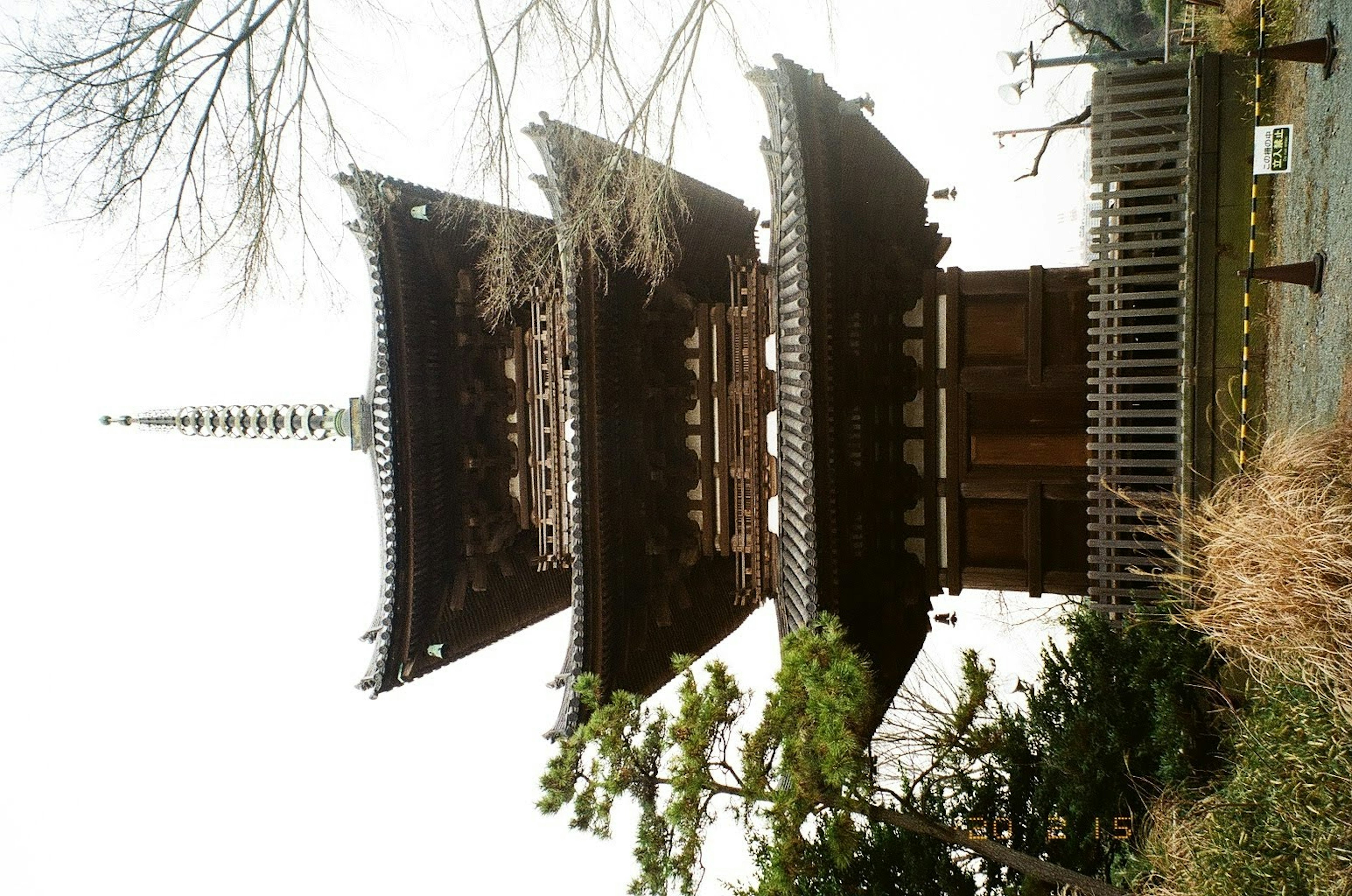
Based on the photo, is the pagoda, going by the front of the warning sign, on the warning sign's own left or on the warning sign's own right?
on the warning sign's own right

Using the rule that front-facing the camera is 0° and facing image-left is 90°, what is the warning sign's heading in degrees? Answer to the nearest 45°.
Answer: approximately 0°

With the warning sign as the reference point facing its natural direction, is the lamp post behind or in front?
behind

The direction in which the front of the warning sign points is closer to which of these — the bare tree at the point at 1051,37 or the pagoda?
the pagoda

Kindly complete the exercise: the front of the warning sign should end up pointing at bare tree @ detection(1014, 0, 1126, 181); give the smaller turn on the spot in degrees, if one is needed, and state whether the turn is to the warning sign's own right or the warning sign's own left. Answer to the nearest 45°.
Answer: approximately 135° to the warning sign's own right
